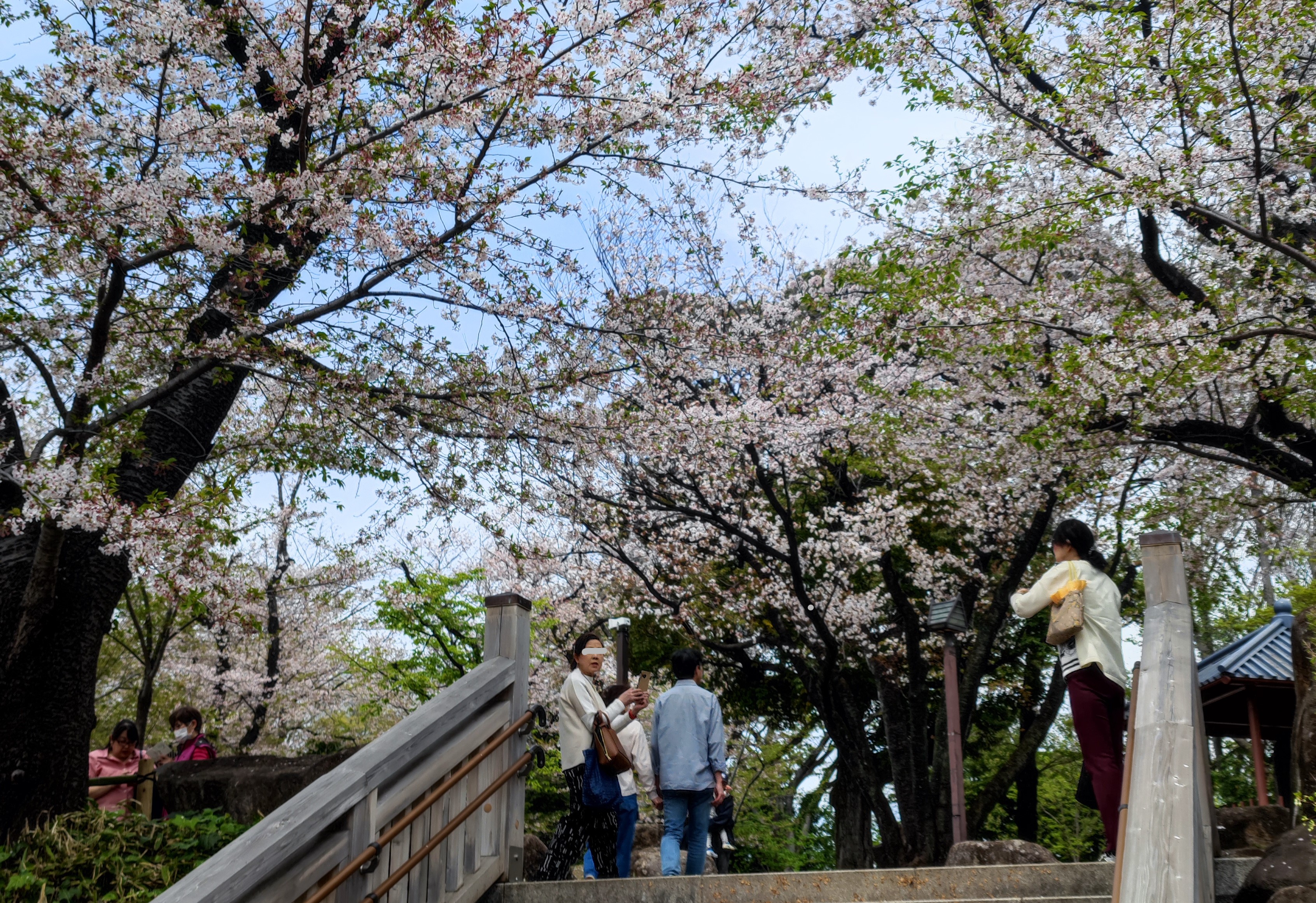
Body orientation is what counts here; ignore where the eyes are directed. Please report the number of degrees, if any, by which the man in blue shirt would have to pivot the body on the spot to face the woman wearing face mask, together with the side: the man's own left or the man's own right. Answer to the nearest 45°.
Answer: approximately 45° to the man's own left

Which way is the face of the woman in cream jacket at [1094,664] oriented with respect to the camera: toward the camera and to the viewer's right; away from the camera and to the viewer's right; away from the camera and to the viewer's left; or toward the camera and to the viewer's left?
away from the camera and to the viewer's left

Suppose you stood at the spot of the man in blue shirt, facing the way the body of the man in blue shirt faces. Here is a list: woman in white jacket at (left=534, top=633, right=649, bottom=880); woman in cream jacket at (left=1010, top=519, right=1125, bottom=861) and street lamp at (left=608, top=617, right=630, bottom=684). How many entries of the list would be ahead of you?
1

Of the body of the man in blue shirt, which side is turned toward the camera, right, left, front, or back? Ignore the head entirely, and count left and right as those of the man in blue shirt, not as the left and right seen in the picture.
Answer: back

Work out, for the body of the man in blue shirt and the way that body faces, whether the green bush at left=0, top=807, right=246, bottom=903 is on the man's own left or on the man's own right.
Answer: on the man's own left

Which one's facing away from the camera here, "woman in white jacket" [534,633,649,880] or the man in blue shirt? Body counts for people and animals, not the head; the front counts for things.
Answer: the man in blue shirt

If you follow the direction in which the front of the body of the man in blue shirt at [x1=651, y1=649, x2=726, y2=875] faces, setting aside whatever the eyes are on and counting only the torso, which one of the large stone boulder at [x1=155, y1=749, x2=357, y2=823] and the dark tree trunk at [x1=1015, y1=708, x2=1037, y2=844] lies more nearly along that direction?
the dark tree trunk
